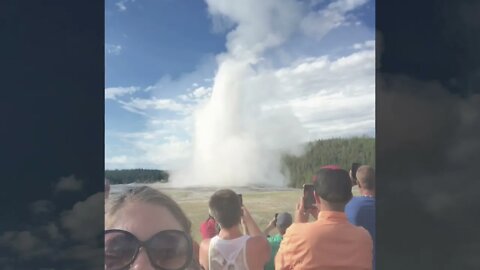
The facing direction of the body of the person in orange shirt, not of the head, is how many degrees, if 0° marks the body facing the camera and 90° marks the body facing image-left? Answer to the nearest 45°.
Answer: approximately 180°
